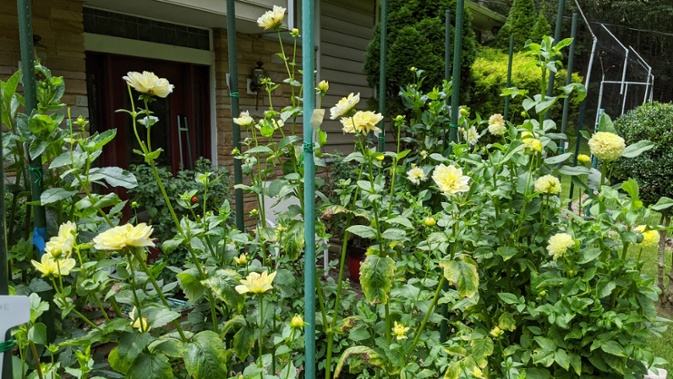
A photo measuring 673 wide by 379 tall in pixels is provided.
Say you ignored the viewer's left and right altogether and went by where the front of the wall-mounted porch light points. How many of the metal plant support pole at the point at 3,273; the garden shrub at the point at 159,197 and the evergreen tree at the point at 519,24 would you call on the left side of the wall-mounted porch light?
1

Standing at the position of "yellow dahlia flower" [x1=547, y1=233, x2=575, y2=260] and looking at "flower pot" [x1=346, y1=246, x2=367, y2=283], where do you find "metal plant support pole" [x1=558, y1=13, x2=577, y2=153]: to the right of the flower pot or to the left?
right

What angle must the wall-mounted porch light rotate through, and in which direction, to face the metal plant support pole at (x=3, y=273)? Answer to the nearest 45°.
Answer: approximately 45° to its right

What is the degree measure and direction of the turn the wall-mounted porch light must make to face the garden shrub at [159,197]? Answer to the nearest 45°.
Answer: approximately 90° to its right

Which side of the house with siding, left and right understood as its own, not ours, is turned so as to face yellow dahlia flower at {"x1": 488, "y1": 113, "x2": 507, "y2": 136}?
front

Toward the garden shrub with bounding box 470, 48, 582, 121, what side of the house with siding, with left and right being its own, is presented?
left

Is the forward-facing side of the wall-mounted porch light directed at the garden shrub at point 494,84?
no

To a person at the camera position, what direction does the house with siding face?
facing the viewer and to the right of the viewer

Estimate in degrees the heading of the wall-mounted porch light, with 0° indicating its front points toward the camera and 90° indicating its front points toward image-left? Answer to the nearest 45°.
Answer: approximately 315°

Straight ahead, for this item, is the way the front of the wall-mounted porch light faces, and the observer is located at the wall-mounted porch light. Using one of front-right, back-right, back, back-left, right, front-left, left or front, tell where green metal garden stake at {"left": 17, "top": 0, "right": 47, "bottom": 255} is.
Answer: front-right

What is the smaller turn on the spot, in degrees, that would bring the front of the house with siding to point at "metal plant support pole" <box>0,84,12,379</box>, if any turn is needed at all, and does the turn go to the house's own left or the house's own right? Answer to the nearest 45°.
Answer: approximately 45° to the house's own right

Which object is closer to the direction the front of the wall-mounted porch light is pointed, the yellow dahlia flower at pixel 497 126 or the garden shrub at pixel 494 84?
the yellow dahlia flower

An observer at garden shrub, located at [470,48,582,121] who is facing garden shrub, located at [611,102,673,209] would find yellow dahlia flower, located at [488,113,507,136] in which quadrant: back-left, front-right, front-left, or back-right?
front-right
